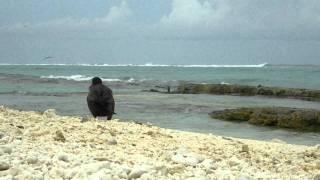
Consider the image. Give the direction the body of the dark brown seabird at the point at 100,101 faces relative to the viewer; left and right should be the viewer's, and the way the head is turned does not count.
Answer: facing away from the viewer and to the left of the viewer
